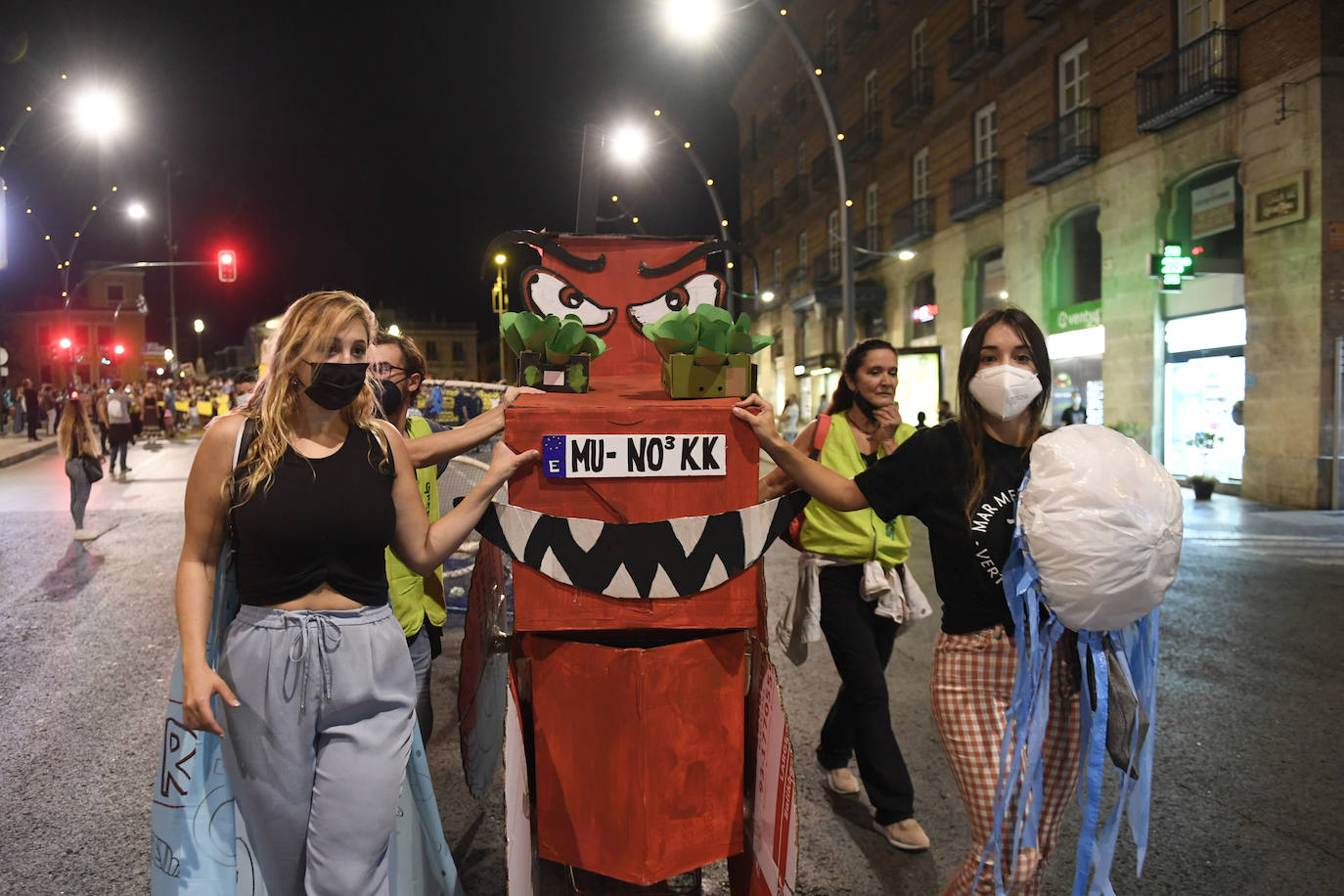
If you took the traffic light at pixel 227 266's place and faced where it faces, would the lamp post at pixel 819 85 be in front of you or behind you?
in front

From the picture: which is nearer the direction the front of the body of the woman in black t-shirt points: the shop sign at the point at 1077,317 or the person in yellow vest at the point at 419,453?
the person in yellow vest

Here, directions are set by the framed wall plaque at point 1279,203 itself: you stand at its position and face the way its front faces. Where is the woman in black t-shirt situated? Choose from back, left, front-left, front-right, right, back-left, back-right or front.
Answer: front-left

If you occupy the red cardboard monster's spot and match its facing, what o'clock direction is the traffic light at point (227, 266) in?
The traffic light is roughly at 5 o'clock from the red cardboard monster.

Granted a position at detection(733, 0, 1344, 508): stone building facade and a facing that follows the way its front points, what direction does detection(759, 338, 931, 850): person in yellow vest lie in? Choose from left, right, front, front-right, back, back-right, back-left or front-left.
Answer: front-left

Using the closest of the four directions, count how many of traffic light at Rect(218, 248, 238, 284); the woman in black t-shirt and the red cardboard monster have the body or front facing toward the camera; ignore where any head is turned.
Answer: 3

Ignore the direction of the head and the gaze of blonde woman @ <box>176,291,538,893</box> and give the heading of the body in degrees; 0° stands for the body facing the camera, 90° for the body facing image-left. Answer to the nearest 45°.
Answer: approximately 0°

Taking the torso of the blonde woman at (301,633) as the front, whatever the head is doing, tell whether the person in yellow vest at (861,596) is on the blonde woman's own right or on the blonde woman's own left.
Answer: on the blonde woman's own left

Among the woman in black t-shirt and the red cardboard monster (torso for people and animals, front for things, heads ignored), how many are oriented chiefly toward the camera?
2

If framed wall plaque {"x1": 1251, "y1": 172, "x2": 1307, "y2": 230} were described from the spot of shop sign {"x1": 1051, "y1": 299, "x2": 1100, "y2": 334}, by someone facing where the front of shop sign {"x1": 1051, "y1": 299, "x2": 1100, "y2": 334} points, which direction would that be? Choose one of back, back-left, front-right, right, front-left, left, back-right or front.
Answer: left

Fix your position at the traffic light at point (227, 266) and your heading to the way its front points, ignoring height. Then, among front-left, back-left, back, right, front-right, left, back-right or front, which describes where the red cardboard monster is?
front
